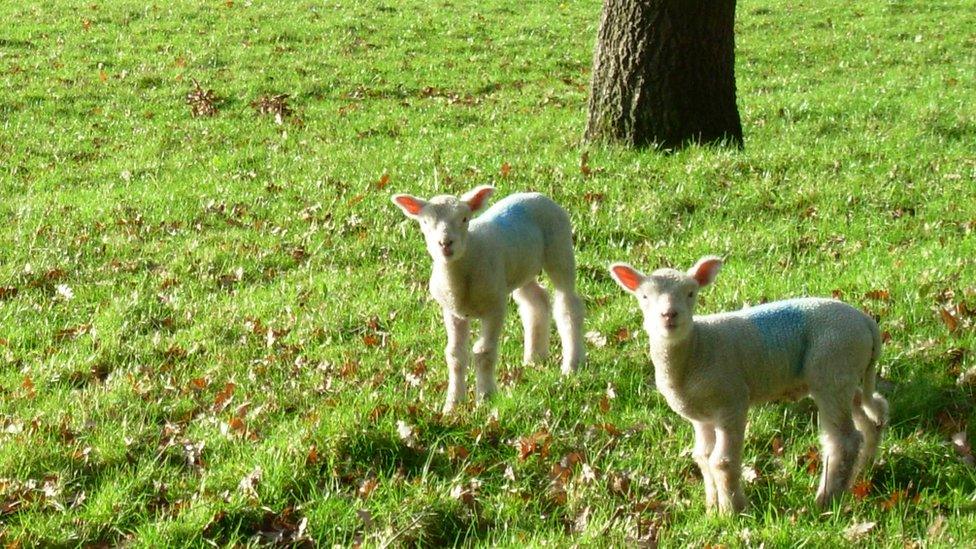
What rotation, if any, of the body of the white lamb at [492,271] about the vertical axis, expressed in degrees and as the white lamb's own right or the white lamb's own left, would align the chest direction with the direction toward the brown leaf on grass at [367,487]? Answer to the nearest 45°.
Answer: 0° — it already faces it

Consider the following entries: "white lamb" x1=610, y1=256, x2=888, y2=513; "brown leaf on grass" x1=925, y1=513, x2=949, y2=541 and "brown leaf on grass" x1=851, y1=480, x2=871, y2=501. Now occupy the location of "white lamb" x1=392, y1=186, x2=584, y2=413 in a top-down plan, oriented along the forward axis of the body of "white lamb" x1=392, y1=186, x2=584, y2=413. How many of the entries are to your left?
3

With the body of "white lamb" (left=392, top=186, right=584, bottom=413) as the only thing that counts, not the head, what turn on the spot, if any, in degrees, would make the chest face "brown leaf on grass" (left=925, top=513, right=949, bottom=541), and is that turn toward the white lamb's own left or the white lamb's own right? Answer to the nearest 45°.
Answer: approximately 90° to the white lamb's own left

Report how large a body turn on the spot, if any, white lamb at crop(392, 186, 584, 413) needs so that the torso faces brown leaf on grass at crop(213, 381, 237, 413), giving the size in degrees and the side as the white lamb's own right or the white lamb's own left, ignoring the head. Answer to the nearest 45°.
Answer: approximately 45° to the white lamb's own right

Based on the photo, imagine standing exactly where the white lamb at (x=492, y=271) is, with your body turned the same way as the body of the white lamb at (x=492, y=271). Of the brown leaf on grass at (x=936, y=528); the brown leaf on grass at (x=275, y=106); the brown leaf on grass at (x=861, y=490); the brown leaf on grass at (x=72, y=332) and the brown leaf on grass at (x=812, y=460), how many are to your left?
3

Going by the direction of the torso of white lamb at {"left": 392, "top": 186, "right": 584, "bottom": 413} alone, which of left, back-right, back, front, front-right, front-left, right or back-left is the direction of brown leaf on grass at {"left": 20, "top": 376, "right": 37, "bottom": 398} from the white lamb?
front-right

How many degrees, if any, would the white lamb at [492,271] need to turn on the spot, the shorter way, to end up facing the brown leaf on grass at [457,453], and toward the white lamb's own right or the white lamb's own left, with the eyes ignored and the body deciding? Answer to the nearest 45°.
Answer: approximately 45° to the white lamb's own left

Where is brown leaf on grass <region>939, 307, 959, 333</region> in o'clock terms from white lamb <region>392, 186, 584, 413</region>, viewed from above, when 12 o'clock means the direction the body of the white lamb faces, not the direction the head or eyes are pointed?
The brown leaf on grass is roughly at 7 o'clock from the white lamb.

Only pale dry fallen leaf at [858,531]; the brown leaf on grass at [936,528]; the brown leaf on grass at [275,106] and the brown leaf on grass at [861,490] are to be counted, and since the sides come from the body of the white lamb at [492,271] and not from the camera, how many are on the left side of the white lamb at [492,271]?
3

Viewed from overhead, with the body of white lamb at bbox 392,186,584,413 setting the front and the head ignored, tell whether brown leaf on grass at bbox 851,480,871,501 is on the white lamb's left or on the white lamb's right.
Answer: on the white lamb's left

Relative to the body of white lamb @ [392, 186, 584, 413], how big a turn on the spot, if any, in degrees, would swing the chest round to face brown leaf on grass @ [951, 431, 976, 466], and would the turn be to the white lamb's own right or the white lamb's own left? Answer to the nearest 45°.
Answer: approximately 90° to the white lamb's own left

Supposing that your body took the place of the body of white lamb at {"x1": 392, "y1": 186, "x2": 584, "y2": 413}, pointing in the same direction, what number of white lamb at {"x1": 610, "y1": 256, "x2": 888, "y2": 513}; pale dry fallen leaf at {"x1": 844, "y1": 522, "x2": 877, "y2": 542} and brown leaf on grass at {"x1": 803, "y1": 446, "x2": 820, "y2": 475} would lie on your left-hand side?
3
